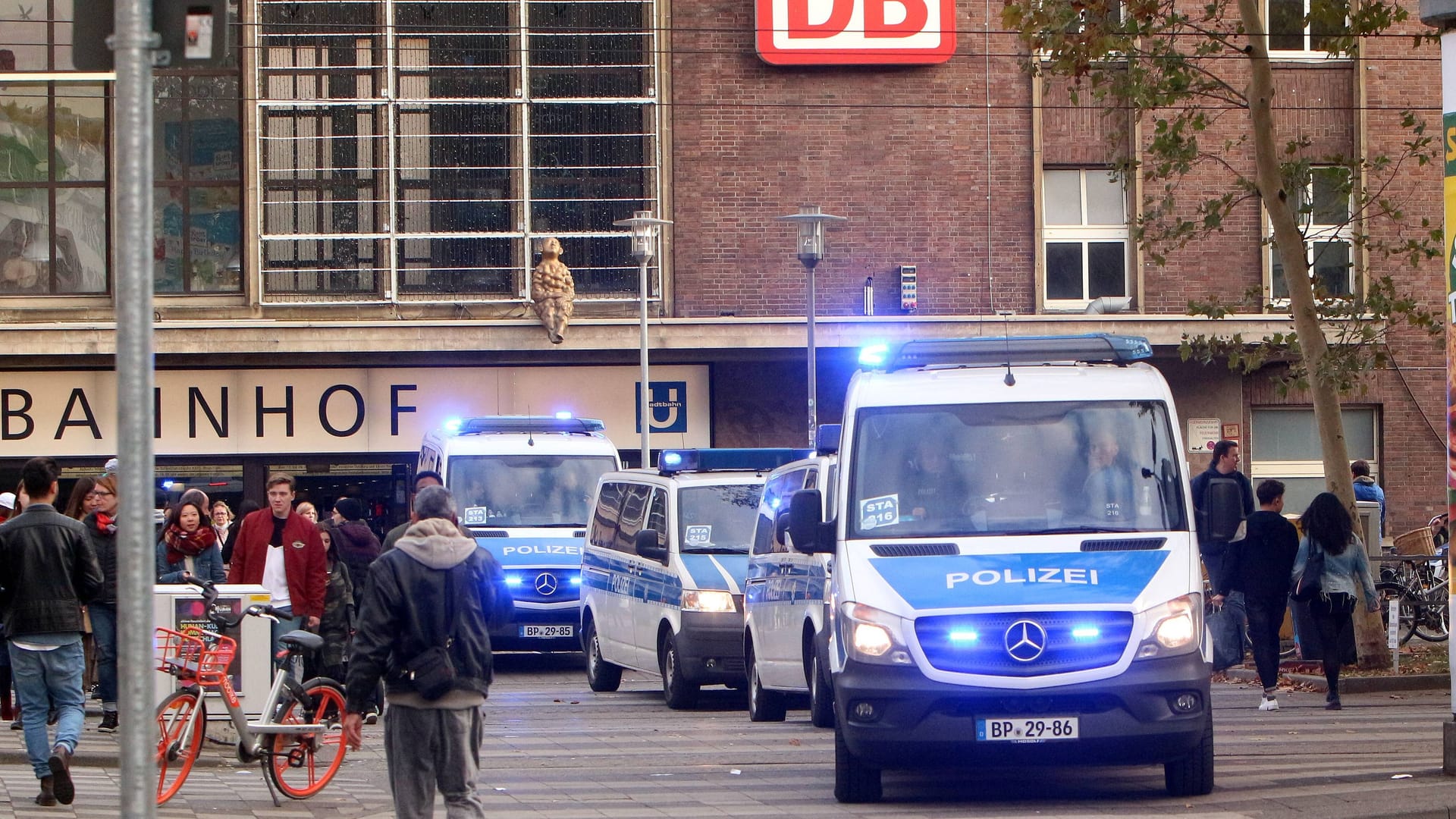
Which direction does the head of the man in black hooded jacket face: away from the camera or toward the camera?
away from the camera

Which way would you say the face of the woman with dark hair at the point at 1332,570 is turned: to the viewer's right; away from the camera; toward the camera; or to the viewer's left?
away from the camera

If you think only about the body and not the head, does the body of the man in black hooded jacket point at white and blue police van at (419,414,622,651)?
yes
